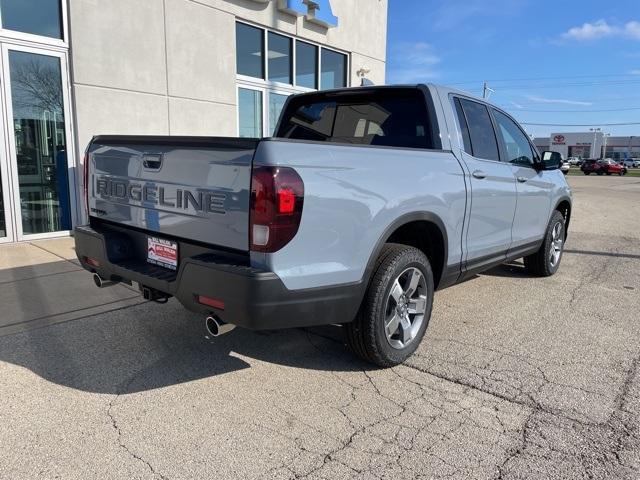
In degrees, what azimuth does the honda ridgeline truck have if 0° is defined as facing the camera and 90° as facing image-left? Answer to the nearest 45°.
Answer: approximately 225°

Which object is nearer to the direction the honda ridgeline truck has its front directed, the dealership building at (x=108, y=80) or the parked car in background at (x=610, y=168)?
the parked car in background

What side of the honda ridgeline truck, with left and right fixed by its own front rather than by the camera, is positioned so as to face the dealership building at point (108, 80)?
left

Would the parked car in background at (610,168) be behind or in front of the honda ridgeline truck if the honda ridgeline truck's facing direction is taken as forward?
in front
